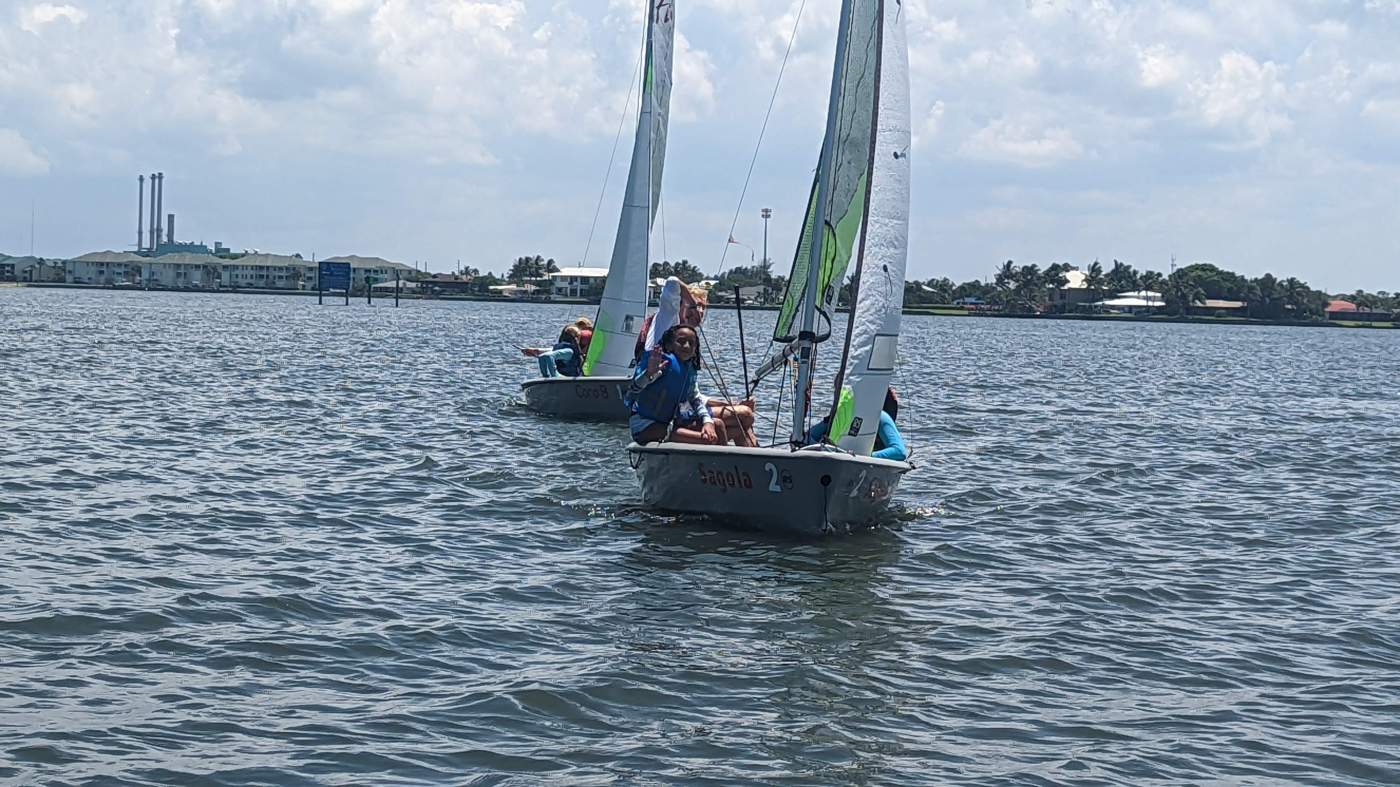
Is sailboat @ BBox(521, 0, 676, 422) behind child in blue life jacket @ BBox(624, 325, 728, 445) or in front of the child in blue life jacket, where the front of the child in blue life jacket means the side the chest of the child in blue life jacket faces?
behind

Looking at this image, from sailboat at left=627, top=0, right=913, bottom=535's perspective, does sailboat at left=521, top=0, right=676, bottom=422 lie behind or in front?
behind

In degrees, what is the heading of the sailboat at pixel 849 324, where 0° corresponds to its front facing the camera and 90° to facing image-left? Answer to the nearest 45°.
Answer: approximately 315°

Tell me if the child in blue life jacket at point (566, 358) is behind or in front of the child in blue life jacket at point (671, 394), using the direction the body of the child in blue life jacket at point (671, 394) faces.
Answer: behind
